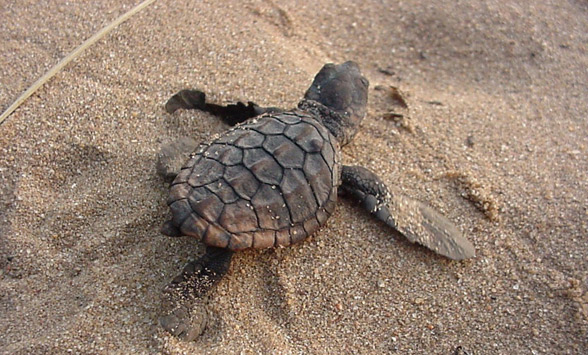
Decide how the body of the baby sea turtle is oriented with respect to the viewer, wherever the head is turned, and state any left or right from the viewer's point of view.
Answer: facing away from the viewer and to the right of the viewer
